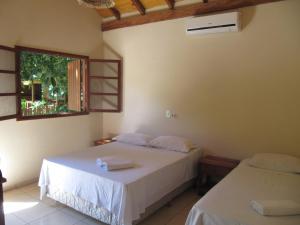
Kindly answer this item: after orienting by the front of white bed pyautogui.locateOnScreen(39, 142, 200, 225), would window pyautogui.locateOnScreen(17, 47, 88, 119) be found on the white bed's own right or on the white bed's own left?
on the white bed's own right

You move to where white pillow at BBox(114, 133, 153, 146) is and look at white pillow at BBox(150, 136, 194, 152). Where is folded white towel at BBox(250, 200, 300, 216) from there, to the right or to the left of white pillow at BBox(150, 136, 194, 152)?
right

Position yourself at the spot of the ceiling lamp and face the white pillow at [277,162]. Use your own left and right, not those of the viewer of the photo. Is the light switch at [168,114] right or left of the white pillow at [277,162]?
left

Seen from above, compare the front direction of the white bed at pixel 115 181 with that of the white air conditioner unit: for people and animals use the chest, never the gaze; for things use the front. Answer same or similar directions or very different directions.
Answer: same or similar directions

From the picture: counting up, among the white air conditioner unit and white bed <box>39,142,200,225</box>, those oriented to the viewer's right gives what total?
0

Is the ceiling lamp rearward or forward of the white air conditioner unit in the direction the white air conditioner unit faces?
forward

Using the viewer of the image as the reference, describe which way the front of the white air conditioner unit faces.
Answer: facing the viewer and to the left of the viewer
